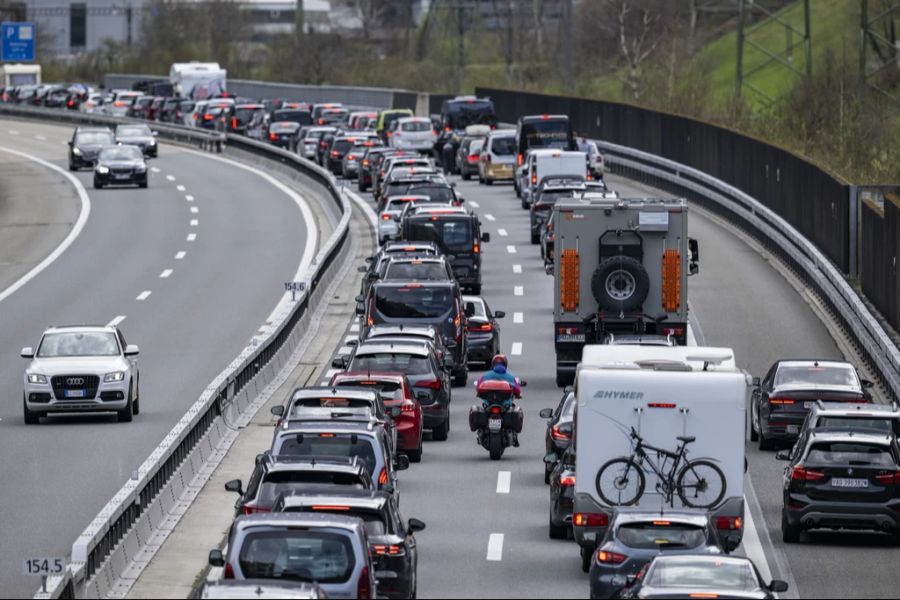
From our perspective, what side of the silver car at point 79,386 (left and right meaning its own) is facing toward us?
front

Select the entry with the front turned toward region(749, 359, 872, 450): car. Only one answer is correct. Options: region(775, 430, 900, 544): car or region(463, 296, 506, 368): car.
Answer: region(775, 430, 900, 544): car

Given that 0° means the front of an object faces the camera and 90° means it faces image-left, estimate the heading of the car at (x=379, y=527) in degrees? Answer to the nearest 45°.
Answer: approximately 180°

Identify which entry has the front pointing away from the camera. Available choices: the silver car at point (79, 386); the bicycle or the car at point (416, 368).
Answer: the car

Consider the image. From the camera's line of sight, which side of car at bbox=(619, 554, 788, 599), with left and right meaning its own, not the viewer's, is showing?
back

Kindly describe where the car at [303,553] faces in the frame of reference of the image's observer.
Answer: facing away from the viewer

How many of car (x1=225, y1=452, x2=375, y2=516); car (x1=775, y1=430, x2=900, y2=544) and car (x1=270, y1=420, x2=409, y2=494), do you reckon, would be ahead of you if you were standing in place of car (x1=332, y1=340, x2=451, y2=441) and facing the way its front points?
0

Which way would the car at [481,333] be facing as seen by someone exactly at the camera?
facing away from the viewer

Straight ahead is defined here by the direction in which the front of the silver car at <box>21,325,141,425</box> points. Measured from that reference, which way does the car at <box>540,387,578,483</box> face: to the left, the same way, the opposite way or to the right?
the opposite way

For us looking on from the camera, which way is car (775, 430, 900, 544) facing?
facing away from the viewer

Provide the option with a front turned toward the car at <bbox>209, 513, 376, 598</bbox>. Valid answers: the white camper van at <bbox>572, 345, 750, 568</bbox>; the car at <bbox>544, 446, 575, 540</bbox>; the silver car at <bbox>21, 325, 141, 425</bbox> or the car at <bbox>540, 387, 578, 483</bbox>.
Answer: the silver car

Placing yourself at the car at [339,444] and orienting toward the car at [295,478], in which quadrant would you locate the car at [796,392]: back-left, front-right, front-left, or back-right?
back-left

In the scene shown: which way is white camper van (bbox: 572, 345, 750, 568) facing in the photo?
away from the camera

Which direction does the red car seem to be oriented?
away from the camera

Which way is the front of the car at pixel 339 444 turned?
away from the camera

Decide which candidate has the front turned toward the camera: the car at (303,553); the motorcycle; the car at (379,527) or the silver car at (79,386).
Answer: the silver car

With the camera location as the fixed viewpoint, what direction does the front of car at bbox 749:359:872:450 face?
facing away from the viewer

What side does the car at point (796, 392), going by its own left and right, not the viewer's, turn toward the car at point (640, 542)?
back
